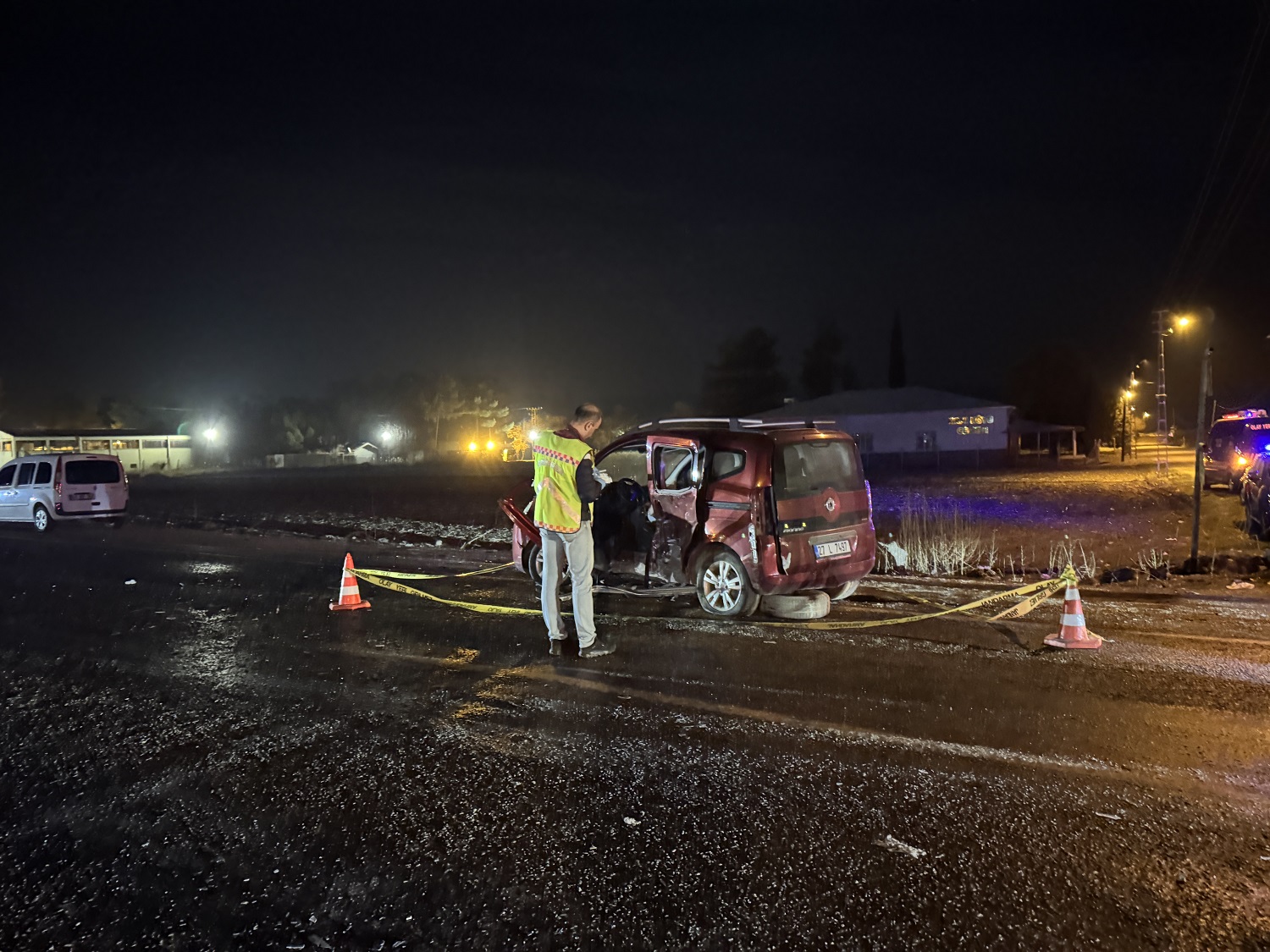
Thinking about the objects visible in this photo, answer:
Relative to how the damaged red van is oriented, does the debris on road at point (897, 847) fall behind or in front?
behind

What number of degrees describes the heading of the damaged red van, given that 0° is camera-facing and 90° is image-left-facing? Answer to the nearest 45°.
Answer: approximately 135°

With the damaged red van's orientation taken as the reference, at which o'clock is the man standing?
The man standing is roughly at 9 o'clock from the damaged red van.

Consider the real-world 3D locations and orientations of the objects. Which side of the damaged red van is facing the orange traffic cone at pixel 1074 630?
back

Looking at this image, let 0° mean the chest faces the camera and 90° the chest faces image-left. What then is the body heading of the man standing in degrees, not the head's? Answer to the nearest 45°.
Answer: approximately 225°

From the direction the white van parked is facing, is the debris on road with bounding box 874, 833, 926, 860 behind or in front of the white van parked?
behind

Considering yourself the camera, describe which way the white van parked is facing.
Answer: facing away from the viewer and to the left of the viewer

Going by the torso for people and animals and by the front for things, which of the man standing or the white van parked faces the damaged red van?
the man standing

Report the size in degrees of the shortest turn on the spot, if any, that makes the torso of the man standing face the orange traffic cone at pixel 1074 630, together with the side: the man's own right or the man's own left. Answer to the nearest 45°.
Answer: approximately 45° to the man's own right

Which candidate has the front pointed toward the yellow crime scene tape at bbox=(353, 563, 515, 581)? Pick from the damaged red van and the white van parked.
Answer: the damaged red van
